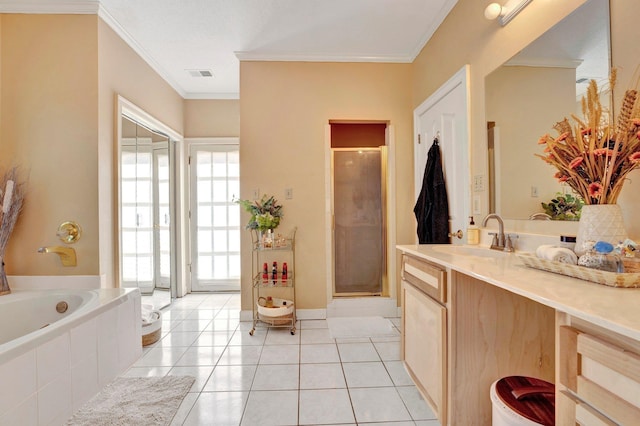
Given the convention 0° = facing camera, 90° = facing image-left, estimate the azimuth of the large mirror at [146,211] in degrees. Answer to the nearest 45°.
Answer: approximately 315°

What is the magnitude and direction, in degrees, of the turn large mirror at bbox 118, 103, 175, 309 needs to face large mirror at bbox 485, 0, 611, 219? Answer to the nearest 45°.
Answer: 0° — it already faces it

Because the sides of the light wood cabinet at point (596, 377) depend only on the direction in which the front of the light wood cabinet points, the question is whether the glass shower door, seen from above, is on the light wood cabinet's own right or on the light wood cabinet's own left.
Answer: on the light wood cabinet's own right

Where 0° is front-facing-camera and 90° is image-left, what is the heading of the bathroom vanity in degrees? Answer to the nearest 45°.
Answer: approximately 45°
